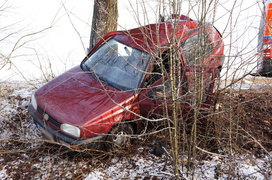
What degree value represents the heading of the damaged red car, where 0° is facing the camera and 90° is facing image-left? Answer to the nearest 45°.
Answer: approximately 45°
